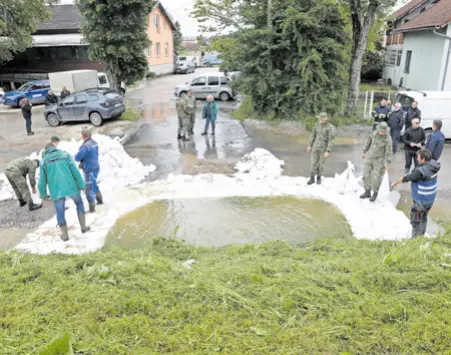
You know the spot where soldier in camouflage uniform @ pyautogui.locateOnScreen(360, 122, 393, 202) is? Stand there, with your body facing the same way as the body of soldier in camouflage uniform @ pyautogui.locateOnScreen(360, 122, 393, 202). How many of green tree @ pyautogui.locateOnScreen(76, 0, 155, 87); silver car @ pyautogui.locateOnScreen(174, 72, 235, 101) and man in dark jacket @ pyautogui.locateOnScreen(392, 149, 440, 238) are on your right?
2

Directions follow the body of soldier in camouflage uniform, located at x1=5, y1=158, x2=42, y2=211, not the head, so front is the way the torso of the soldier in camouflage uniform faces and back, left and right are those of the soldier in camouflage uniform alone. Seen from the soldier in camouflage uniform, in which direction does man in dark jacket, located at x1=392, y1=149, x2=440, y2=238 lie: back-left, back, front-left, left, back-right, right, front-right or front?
front-right

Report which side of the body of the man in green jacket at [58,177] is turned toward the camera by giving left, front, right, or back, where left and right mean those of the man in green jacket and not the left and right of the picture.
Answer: back

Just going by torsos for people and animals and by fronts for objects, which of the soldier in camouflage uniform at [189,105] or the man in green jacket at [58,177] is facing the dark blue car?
the man in green jacket

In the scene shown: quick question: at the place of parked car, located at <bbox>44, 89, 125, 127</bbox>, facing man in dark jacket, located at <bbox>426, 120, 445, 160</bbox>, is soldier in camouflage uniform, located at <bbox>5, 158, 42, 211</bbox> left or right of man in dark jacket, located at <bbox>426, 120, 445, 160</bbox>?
right

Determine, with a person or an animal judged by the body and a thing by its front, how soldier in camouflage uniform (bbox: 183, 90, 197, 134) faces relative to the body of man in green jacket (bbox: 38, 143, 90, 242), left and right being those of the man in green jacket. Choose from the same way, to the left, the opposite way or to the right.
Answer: the opposite way

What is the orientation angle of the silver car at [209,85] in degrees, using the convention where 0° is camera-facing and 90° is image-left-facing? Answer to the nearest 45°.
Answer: approximately 90°

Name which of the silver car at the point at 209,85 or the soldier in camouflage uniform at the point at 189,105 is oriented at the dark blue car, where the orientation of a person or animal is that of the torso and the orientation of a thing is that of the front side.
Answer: the silver car

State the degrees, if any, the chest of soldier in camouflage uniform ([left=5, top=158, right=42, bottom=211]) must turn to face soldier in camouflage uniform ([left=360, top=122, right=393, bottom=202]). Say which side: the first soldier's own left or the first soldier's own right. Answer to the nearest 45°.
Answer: approximately 45° to the first soldier's own right

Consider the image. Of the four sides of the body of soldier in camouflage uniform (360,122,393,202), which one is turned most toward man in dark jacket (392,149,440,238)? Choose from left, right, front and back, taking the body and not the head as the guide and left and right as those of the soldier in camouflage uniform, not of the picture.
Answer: left

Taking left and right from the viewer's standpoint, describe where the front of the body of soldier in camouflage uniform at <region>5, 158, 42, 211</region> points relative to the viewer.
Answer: facing to the right of the viewer

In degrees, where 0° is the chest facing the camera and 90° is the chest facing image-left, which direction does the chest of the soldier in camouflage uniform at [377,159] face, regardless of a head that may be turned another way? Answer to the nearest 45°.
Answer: approximately 45°
